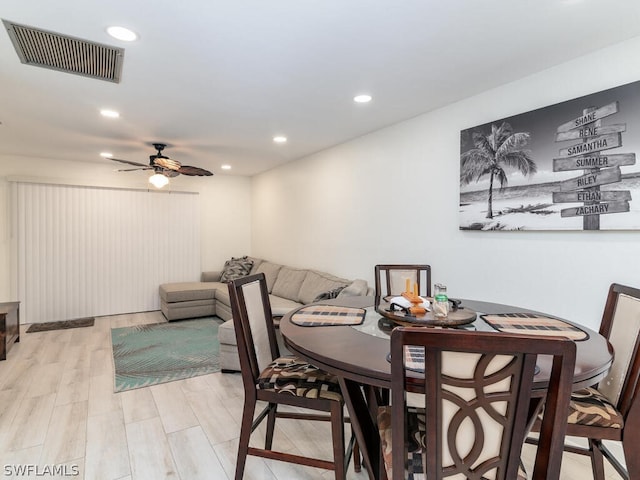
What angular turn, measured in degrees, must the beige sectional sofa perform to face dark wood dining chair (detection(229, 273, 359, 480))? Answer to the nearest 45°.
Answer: approximately 45° to its left

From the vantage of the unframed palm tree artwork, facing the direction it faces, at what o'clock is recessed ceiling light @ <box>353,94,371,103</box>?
The recessed ceiling light is roughly at 1 o'clock from the unframed palm tree artwork.

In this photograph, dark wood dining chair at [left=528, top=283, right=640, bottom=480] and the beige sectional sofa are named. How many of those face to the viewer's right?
0

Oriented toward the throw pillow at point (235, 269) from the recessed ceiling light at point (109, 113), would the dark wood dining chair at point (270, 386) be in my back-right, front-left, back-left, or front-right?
back-right

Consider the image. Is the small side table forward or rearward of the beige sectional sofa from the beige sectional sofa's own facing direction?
forward

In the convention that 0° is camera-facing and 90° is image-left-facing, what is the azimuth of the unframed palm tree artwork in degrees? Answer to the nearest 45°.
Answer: approximately 45°

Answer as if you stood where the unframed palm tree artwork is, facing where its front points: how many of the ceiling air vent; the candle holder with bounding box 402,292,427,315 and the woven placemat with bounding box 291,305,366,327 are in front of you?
3

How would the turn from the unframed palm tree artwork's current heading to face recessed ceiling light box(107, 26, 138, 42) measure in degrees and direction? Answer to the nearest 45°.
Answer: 0° — it already faces it

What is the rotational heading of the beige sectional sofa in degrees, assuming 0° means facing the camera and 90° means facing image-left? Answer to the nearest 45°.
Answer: approximately 45°
